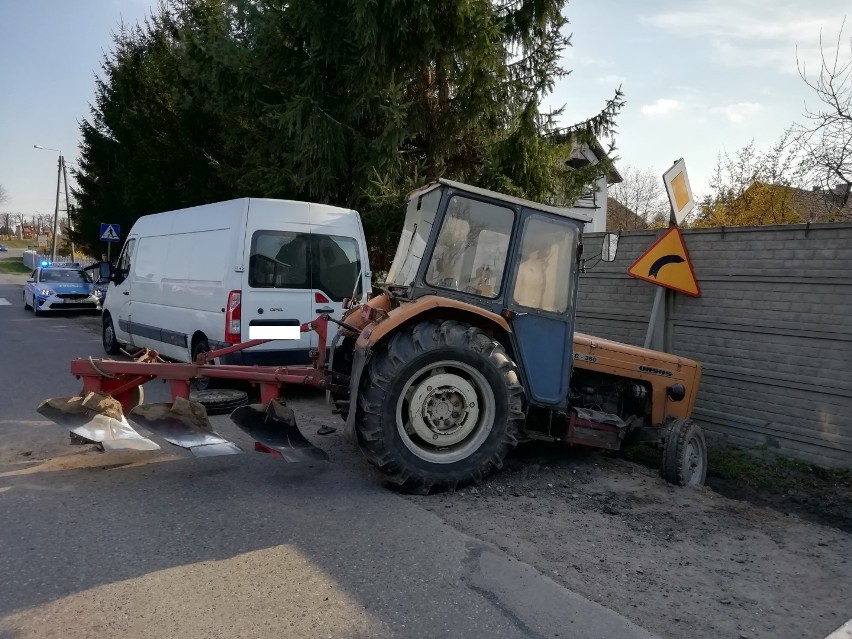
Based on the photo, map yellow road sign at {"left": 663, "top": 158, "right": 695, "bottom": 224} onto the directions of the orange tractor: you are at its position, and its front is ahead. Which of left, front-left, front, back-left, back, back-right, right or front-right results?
front-left

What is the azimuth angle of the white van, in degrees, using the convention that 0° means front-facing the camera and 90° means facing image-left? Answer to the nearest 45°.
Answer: approximately 135°

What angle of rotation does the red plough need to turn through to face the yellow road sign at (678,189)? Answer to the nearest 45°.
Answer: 0° — it already faces it

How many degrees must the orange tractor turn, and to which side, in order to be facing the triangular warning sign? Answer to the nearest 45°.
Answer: approximately 45° to its left

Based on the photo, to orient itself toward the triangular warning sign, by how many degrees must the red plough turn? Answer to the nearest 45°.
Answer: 0° — it already faces it

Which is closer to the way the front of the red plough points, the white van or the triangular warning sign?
the triangular warning sign

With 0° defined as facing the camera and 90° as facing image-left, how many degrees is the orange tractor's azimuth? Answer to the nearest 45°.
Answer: approximately 270°

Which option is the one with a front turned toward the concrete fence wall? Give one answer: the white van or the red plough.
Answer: the red plough

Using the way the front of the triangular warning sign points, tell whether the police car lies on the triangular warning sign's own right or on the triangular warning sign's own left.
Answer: on the triangular warning sign's own right

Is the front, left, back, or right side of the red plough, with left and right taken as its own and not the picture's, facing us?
right

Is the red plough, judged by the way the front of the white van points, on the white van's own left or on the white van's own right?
on the white van's own left
